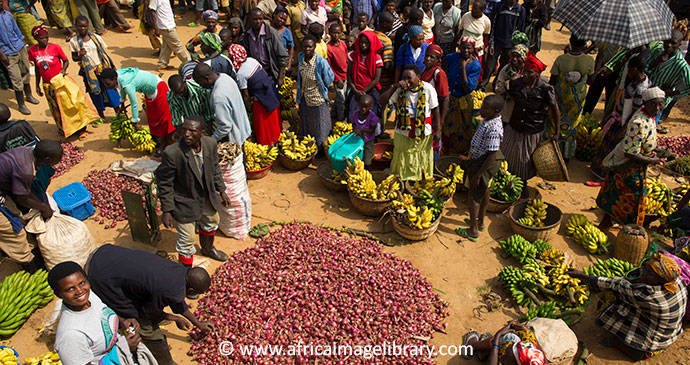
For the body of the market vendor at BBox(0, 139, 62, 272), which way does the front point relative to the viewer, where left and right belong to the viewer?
facing to the right of the viewer

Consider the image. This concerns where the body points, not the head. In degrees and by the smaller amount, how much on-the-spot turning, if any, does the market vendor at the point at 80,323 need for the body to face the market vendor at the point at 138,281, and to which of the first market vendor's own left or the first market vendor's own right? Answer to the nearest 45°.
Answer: approximately 90° to the first market vendor's own left

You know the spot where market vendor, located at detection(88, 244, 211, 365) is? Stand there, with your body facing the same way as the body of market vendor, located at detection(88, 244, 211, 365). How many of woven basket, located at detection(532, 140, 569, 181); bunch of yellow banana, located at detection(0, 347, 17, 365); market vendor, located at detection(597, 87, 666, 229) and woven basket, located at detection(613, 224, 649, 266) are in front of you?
3

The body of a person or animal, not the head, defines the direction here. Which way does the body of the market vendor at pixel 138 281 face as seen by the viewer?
to the viewer's right

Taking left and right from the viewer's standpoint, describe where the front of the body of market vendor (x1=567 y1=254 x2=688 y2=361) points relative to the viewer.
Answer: facing away from the viewer and to the left of the viewer

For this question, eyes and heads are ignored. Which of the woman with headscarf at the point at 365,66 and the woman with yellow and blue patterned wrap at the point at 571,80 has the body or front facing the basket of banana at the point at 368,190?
the woman with headscarf at the point at 365,66

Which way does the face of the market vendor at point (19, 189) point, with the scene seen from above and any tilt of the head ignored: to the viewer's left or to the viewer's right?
to the viewer's right

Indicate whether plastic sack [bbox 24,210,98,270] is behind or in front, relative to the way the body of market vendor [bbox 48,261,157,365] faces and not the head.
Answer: behind
